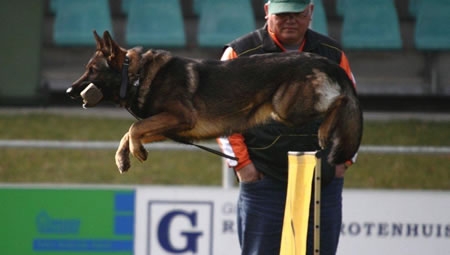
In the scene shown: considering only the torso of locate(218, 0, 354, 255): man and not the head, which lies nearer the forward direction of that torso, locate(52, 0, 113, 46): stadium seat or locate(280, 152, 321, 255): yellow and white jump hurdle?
the yellow and white jump hurdle

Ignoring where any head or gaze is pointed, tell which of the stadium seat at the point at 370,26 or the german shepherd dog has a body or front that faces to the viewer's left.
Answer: the german shepherd dog

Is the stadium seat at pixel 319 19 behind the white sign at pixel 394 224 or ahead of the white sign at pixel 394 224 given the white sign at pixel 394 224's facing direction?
behind

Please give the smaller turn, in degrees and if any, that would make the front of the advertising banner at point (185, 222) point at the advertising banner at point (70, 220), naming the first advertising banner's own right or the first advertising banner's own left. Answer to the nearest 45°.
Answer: approximately 90° to the first advertising banner's own right

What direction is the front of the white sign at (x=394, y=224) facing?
toward the camera

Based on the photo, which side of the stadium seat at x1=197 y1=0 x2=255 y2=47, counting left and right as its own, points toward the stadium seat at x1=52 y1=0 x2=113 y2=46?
right

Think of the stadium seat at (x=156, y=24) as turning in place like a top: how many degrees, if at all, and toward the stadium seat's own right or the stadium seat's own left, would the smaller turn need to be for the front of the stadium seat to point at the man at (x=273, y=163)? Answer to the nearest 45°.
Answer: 0° — it already faces them

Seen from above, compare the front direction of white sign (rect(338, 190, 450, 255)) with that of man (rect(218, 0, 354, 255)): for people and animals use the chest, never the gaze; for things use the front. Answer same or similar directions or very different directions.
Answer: same or similar directions

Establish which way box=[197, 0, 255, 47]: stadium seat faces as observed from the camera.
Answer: facing the viewer

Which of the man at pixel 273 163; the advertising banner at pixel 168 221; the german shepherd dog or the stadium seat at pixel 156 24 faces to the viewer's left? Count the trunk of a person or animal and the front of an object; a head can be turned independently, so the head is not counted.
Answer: the german shepherd dog
